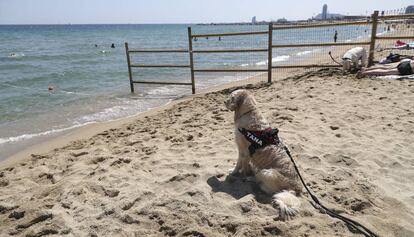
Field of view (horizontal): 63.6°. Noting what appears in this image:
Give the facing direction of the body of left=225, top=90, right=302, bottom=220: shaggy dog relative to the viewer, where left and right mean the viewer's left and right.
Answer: facing away from the viewer and to the left of the viewer

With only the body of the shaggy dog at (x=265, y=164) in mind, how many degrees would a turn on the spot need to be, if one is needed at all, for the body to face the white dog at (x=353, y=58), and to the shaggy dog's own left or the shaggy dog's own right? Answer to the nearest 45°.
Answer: approximately 45° to the shaggy dog's own right

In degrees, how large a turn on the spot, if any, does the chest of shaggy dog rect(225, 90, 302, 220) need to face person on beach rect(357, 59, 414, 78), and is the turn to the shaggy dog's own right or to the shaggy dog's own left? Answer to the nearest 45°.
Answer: approximately 90° to the shaggy dog's own right
